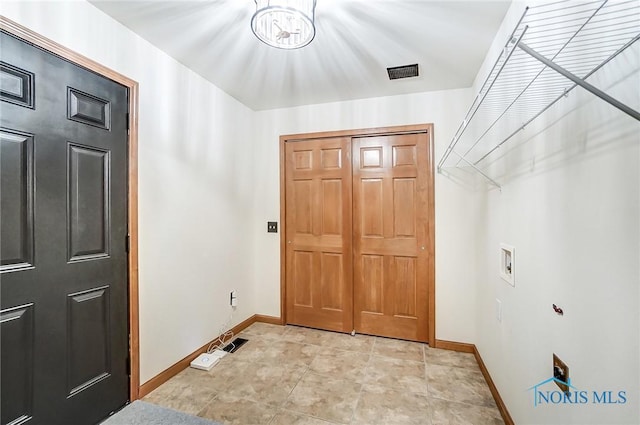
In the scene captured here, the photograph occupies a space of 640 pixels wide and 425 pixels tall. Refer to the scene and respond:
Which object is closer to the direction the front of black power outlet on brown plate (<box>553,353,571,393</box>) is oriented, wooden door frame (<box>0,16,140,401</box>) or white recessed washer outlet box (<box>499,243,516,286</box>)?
the wooden door frame

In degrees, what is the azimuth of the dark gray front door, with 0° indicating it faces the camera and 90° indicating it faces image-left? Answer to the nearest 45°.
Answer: approximately 315°

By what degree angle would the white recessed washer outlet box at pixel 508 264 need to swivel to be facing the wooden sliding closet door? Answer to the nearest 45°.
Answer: approximately 90° to its right

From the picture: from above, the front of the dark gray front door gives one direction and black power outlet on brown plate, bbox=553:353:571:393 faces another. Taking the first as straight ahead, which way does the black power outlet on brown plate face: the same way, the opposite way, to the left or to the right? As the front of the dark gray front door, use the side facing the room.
the opposite way

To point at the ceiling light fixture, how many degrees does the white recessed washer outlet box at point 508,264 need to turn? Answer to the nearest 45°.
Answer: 0° — it already faces it

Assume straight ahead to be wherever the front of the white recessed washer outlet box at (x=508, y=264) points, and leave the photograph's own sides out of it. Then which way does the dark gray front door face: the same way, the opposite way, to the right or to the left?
the opposite way

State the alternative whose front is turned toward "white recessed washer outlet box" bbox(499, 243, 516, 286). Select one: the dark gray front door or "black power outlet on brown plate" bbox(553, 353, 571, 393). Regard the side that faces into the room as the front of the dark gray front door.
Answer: the dark gray front door

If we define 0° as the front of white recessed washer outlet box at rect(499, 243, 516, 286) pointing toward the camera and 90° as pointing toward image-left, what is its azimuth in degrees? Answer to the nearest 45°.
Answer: approximately 45°

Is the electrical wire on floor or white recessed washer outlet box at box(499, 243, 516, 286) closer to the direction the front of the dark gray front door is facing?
the white recessed washer outlet box

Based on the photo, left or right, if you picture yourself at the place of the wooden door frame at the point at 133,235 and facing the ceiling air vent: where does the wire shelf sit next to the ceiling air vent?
right

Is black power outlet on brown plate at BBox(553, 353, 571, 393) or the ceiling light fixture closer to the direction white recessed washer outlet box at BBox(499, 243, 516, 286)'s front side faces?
the ceiling light fixture
